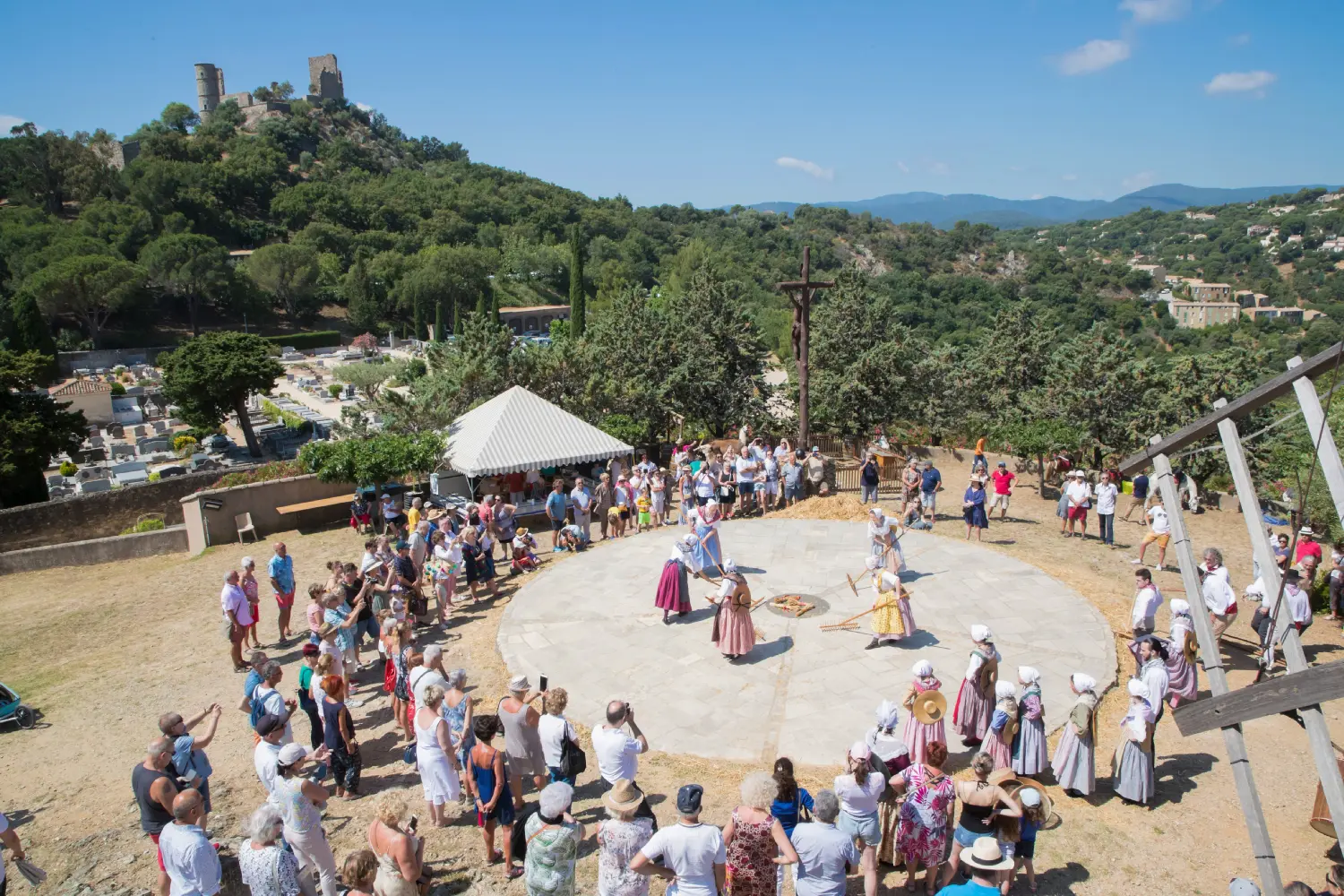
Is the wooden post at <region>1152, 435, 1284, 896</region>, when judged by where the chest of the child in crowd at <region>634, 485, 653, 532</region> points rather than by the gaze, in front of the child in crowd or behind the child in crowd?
in front

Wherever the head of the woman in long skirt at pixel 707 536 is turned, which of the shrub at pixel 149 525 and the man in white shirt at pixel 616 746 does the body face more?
the man in white shirt

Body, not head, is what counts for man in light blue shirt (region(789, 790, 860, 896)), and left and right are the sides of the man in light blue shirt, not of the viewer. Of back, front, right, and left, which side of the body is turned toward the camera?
back

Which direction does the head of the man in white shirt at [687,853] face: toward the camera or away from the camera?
away from the camera

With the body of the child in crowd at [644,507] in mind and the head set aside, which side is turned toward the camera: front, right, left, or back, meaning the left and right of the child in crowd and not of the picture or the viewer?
front

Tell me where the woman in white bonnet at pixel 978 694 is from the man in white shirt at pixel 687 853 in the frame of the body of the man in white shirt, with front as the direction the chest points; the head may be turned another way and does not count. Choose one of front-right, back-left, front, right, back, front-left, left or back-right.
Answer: front-right

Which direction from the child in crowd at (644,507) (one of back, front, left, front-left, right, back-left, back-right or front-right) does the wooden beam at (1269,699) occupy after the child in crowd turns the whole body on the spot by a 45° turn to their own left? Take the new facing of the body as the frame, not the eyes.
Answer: front-right

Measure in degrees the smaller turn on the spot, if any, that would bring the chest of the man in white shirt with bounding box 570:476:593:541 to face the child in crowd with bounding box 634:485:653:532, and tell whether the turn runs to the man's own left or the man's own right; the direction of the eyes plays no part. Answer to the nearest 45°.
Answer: approximately 90° to the man's own left

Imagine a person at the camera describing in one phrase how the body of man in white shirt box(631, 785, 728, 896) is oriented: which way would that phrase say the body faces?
away from the camera

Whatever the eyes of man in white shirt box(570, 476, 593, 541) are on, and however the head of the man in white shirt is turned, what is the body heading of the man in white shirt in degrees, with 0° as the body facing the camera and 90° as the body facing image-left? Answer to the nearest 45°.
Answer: approximately 315°

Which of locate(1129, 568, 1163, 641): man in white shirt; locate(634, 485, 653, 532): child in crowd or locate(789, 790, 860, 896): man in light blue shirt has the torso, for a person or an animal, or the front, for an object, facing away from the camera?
locate(789, 790, 860, 896): man in light blue shirt

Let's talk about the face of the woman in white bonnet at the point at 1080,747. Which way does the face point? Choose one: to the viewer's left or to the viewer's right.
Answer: to the viewer's left

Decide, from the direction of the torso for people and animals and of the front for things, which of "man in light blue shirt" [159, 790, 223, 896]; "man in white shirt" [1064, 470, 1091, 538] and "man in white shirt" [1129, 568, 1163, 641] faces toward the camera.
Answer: "man in white shirt" [1064, 470, 1091, 538]

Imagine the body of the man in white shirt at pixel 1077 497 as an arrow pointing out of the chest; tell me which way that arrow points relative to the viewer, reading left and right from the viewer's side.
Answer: facing the viewer
